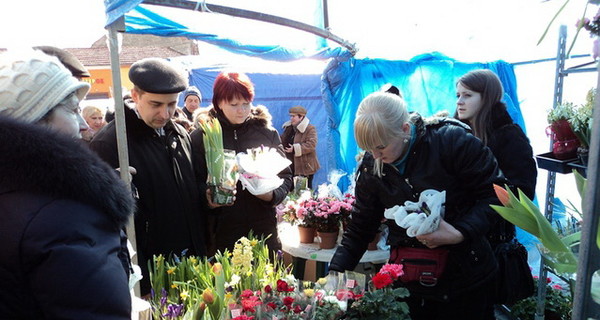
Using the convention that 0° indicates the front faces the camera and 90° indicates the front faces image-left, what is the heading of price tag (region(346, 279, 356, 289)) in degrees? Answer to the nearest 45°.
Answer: approximately 0°

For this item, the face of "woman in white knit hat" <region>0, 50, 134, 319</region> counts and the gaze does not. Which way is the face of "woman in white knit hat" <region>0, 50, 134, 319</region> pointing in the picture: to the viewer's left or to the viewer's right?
to the viewer's right

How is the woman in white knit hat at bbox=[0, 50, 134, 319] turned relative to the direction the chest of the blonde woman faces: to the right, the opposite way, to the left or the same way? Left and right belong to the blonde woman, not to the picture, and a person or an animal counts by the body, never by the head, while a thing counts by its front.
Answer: the opposite way

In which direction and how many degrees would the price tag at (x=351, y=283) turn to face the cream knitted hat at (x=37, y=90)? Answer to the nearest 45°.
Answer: approximately 45° to its right

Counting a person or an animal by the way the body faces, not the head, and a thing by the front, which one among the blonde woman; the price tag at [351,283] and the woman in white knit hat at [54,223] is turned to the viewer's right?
the woman in white knit hat

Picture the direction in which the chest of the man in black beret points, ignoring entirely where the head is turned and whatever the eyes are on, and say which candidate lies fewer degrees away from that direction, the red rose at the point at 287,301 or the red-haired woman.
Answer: the red rose

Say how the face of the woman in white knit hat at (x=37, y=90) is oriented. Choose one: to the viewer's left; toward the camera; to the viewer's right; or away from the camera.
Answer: to the viewer's right

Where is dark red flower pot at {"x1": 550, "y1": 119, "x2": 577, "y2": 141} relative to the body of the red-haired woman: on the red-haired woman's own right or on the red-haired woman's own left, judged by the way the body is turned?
on the red-haired woman's own left

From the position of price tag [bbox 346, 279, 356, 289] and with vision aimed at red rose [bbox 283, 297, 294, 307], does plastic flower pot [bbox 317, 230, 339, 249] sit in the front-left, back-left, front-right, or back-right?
back-right
